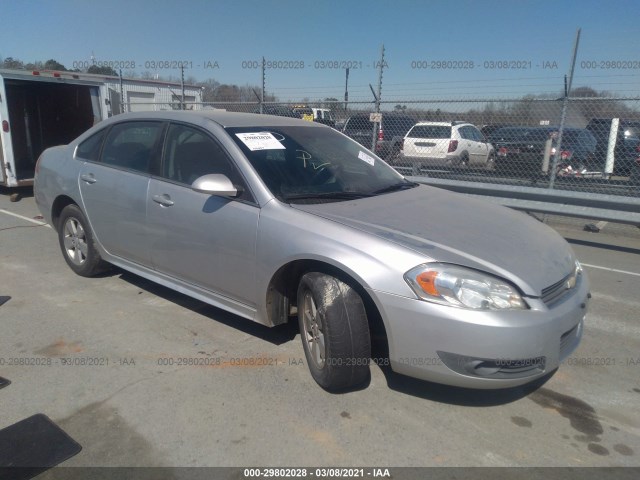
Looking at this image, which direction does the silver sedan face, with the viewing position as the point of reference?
facing the viewer and to the right of the viewer

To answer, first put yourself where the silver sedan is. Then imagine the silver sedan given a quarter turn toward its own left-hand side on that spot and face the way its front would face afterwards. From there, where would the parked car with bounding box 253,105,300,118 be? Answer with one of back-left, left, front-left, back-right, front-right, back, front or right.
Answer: front-left

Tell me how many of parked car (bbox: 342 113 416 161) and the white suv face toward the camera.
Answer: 0

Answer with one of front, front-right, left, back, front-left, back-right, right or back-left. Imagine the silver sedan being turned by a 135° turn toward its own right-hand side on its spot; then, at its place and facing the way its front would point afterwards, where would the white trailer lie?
front-right

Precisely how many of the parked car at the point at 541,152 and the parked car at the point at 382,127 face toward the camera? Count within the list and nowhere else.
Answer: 0

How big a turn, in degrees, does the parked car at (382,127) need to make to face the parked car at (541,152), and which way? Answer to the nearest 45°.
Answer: approximately 90° to its right

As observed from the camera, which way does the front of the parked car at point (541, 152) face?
facing away from the viewer and to the right of the viewer

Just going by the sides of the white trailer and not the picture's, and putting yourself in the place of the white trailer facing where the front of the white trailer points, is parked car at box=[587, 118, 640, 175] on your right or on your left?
on your right

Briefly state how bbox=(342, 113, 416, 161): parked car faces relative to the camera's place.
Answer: facing away from the viewer and to the right of the viewer

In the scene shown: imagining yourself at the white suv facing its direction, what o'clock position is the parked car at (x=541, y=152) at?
The parked car is roughly at 3 o'clock from the white suv.

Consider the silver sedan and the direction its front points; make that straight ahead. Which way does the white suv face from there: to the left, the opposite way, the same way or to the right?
to the left

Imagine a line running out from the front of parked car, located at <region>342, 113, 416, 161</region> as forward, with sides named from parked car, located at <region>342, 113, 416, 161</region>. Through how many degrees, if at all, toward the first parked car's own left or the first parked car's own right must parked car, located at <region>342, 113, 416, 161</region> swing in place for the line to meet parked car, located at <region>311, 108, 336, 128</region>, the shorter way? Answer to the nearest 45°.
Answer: approximately 90° to the first parked car's own left

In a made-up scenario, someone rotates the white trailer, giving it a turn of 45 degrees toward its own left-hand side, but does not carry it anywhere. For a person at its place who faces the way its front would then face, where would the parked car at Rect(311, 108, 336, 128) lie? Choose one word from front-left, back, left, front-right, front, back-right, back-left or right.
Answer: right

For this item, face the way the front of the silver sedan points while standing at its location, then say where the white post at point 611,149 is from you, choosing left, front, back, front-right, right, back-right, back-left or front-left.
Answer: left

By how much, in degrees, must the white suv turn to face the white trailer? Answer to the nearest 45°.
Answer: approximately 180°
